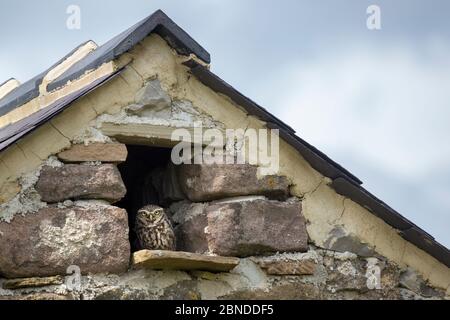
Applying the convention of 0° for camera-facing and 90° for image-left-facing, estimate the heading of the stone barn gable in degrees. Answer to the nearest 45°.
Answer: approximately 0°

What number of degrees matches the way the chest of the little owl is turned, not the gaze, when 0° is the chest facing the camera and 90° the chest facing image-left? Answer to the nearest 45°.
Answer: approximately 0°
